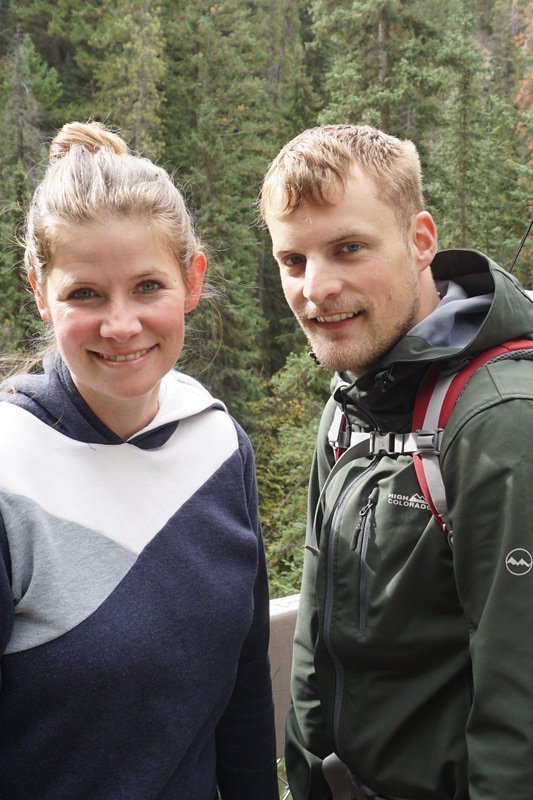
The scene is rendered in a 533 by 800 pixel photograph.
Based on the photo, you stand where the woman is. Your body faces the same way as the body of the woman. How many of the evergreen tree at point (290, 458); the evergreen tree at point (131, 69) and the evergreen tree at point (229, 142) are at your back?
3

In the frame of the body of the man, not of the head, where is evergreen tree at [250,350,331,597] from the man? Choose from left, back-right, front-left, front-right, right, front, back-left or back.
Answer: back-right

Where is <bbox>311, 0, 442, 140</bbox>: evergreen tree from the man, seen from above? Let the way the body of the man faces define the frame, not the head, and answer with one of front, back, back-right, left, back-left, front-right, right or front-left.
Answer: back-right

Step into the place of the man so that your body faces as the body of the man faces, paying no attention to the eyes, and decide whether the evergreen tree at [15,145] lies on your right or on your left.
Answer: on your right

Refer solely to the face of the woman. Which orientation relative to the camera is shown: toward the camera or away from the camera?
toward the camera

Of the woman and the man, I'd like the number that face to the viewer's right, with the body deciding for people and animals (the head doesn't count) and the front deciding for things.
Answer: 0

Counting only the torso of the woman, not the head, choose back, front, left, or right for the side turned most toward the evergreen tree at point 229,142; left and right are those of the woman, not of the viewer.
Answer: back

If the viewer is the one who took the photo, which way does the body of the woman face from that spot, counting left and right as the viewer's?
facing the viewer

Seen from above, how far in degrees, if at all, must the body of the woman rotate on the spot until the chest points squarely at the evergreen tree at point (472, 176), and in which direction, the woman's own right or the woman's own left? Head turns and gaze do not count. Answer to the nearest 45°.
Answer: approximately 135° to the woman's own left

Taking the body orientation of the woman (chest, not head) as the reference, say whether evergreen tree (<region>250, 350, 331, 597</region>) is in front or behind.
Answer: behind

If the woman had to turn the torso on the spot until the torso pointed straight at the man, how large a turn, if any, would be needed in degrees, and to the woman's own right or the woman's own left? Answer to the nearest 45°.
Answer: approximately 90° to the woman's own left

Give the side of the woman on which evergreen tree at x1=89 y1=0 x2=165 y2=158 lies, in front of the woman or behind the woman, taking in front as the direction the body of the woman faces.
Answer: behind

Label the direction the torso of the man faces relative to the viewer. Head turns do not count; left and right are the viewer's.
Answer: facing the viewer and to the left of the viewer

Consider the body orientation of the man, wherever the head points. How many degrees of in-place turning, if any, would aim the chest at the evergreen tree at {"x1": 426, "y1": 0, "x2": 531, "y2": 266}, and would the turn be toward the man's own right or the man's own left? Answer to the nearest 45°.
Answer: approximately 135° to the man's own right
